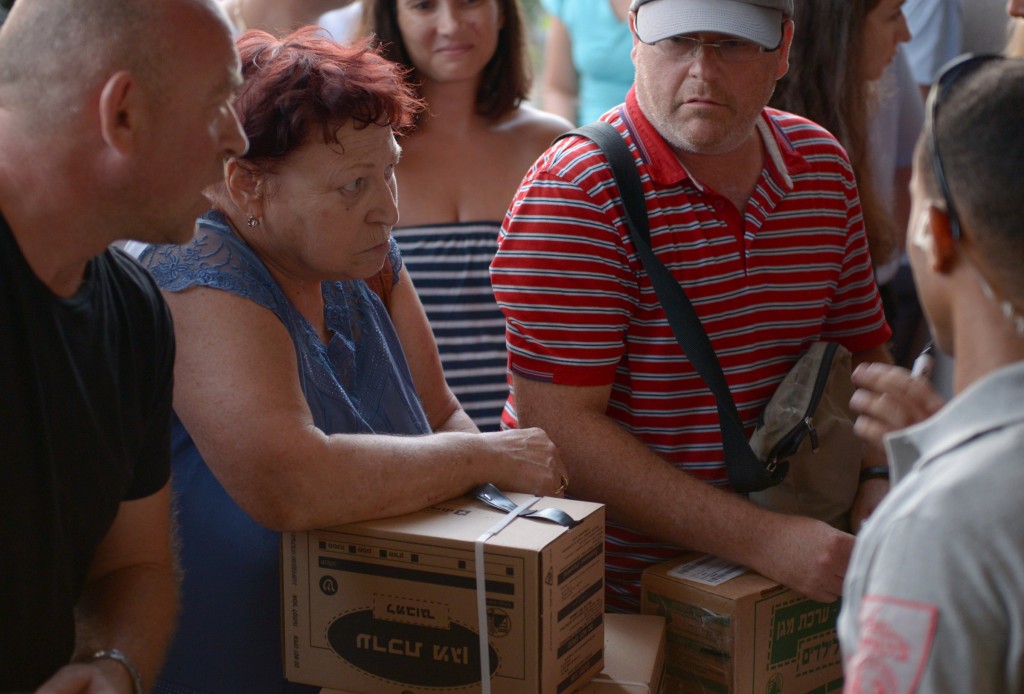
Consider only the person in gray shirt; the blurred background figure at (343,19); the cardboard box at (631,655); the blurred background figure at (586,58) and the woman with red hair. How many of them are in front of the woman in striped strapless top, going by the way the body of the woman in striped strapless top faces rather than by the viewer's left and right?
3

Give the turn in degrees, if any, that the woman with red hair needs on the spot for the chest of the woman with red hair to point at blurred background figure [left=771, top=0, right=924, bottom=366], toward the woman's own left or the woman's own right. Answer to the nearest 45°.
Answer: approximately 90° to the woman's own left

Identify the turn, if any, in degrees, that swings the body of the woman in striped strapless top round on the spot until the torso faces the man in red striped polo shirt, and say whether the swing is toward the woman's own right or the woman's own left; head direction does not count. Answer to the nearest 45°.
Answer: approximately 45° to the woman's own left

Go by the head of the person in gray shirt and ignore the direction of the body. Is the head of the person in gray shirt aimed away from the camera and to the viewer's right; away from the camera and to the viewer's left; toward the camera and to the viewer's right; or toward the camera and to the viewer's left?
away from the camera and to the viewer's left

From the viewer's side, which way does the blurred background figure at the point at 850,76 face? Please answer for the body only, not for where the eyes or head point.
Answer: to the viewer's right

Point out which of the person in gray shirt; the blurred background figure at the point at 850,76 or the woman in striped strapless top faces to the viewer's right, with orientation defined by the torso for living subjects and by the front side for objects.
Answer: the blurred background figure

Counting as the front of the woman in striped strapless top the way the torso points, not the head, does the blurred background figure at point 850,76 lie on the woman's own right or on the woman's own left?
on the woman's own left

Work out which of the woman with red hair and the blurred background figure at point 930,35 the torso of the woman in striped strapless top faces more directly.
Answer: the woman with red hair

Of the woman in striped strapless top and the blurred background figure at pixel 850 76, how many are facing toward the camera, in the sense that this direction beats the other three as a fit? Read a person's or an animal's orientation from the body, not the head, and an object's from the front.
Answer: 1

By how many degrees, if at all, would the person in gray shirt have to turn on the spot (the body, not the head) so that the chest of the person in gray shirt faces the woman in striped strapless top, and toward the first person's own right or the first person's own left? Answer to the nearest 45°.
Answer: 0° — they already face them

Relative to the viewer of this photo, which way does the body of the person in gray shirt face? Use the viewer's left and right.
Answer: facing away from the viewer and to the left of the viewer

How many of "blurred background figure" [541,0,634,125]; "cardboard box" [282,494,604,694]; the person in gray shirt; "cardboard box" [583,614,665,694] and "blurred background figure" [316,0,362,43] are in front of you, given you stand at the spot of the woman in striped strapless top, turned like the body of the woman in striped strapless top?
3

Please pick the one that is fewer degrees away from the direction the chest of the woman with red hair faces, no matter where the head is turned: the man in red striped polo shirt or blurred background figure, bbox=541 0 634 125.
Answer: the man in red striped polo shirt

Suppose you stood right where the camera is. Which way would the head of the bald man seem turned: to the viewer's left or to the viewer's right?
to the viewer's right
